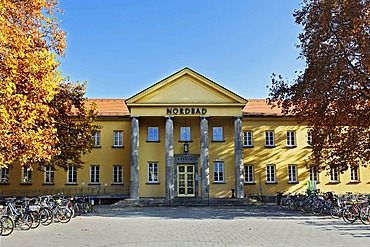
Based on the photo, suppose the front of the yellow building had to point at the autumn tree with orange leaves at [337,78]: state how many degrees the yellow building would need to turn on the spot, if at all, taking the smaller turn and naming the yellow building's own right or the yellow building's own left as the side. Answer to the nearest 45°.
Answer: approximately 45° to the yellow building's own left

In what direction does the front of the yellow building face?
toward the camera

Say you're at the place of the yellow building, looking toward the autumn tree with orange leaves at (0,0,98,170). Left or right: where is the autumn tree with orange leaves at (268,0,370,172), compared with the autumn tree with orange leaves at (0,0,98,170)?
left

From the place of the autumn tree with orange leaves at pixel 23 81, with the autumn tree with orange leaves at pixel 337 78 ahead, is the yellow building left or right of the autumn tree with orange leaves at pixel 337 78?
left

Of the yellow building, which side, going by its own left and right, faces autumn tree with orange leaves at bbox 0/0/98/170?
front
